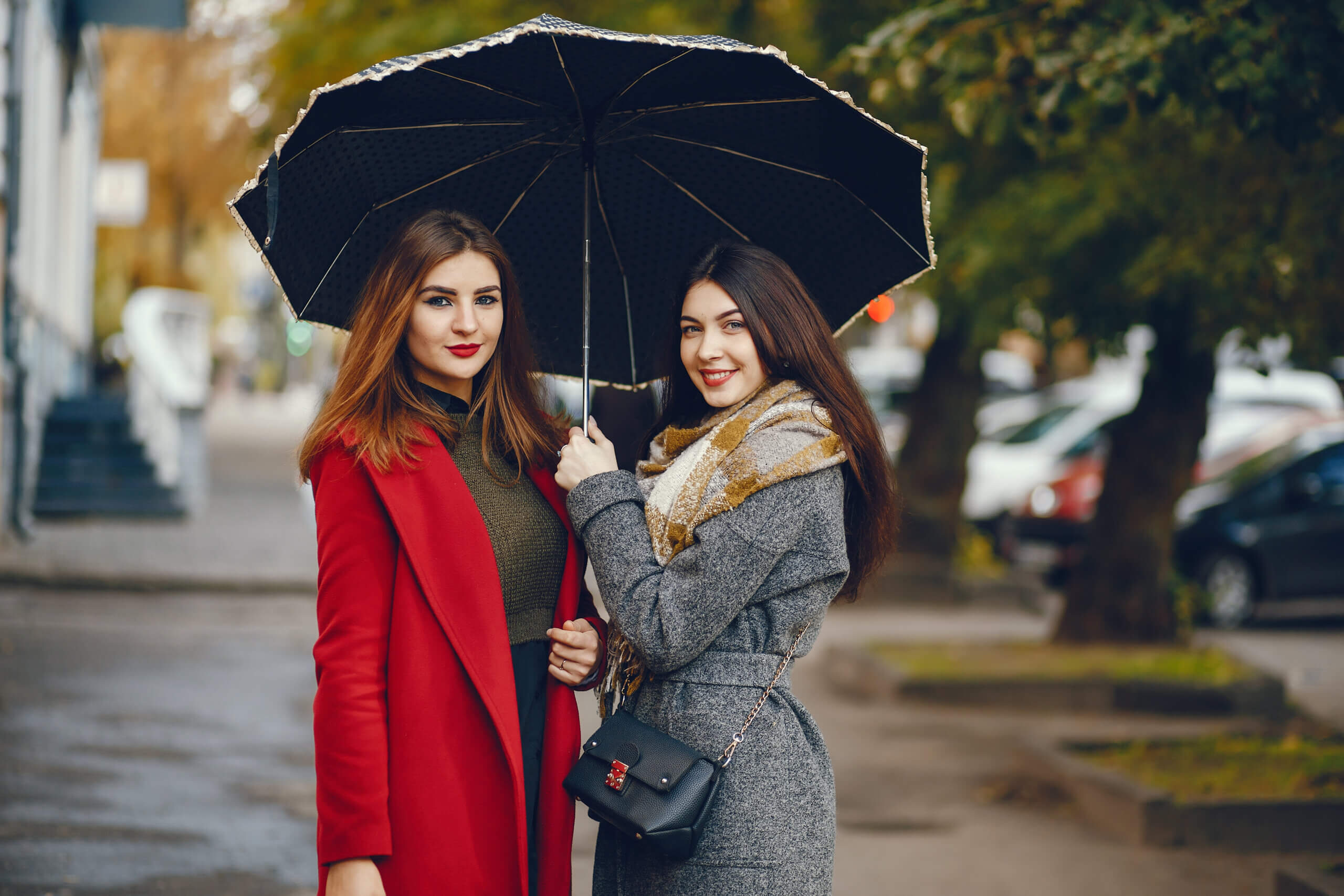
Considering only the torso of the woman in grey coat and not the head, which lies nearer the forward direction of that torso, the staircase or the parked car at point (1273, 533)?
the staircase

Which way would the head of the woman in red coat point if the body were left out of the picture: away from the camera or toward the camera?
toward the camera

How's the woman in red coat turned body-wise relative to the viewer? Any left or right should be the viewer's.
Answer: facing the viewer and to the right of the viewer

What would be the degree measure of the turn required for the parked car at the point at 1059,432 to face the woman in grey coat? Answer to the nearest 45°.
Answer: approximately 45° to its left

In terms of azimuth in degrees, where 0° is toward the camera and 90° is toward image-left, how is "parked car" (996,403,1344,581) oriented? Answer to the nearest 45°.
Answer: approximately 45°

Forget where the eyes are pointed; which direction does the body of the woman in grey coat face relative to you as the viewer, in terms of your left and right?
facing to the left of the viewer

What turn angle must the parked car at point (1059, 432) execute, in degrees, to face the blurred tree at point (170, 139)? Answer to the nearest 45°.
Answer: approximately 45° to its right

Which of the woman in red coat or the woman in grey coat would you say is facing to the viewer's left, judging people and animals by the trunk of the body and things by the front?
the woman in grey coat

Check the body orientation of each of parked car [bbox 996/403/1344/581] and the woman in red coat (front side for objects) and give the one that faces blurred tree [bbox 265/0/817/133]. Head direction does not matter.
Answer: the parked car

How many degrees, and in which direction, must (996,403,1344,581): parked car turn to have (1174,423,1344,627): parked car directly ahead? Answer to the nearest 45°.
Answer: approximately 90° to its left

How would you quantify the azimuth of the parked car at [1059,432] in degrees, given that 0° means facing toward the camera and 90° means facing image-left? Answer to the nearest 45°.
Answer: approximately 45°
